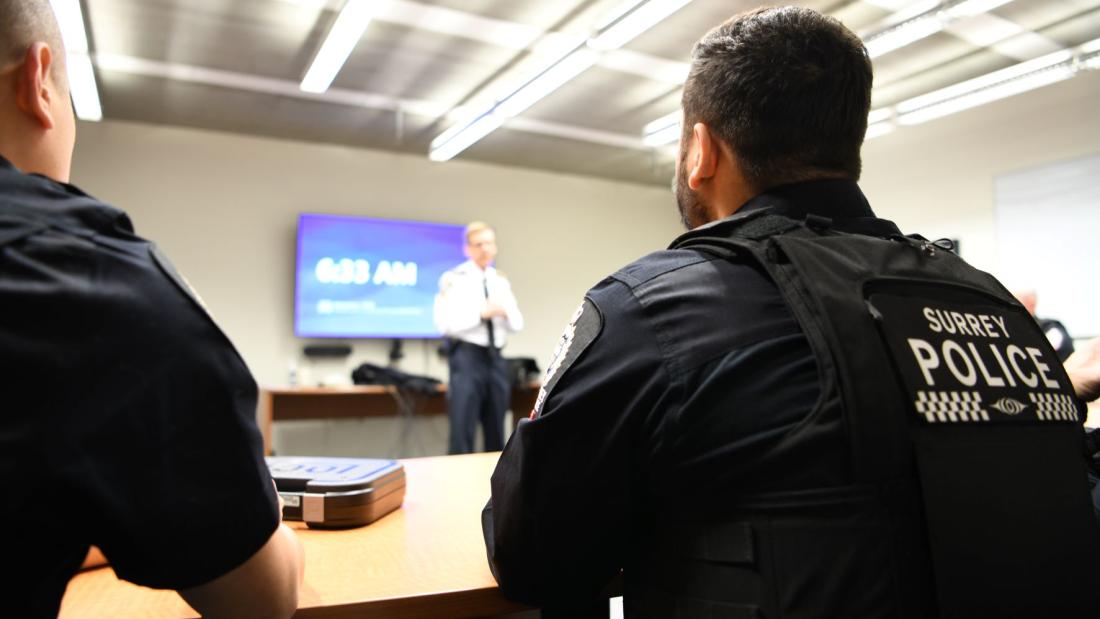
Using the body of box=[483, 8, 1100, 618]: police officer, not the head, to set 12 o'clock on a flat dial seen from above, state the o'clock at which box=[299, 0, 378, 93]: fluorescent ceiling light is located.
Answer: The fluorescent ceiling light is roughly at 12 o'clock from the police officer.

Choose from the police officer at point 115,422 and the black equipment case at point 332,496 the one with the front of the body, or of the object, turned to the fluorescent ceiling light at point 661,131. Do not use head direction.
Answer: the police officer

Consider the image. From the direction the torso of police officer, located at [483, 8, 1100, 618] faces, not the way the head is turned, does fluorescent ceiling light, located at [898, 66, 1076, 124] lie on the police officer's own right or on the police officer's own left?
on the police officer's own right

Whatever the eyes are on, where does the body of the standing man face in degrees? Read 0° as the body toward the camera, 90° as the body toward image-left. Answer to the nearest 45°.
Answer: approximately 315°

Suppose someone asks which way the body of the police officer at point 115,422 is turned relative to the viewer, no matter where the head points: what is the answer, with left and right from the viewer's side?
facing away from the viewer and to the right of the viewer

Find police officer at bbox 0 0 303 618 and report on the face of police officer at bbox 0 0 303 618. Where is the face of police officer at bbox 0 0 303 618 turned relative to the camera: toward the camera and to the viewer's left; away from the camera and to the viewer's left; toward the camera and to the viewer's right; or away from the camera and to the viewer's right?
away from the camera and to the viewer's right
